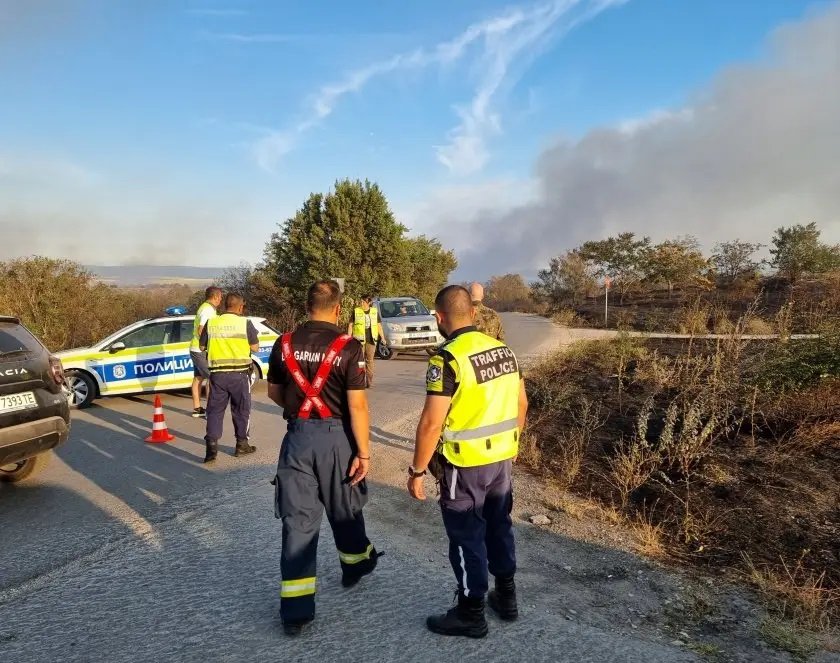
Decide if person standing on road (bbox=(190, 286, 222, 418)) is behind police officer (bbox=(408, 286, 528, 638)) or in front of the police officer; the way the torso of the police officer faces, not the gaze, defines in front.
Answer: in front

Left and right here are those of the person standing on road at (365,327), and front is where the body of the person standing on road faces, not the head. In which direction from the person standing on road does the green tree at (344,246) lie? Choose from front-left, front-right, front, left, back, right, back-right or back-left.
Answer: back

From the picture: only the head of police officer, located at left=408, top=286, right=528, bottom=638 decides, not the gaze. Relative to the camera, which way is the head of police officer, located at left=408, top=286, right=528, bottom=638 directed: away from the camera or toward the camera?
away from the camera

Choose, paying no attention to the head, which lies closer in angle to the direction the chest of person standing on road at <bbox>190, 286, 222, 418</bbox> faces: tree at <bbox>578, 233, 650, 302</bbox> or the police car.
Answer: the tree

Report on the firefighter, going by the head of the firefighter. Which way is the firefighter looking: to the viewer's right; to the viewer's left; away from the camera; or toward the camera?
away from the camera

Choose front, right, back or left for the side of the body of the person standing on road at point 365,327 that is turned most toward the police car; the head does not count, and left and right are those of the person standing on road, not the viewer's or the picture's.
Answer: right

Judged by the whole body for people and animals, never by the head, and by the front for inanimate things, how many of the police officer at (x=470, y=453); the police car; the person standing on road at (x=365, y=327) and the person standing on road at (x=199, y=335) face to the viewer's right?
1

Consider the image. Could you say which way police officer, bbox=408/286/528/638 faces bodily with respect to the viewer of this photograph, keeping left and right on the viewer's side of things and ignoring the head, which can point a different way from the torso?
facing away from the viewer and to the left of the viewer

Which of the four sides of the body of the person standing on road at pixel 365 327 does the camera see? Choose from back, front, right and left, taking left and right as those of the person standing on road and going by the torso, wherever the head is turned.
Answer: front
